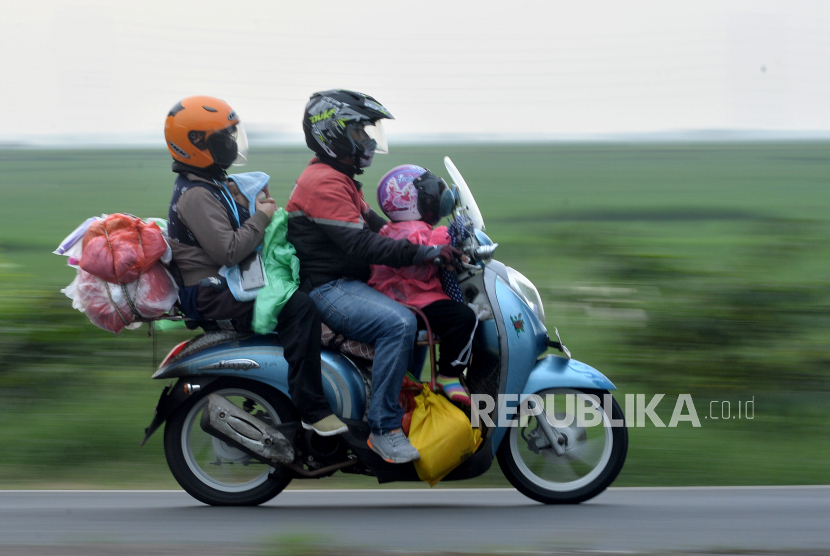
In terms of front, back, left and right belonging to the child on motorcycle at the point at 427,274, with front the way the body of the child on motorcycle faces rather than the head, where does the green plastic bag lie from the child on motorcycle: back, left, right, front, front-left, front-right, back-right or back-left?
back

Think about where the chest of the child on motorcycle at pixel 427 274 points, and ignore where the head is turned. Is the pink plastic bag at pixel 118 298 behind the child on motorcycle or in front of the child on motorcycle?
behind

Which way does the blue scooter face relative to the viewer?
to the viewer's right

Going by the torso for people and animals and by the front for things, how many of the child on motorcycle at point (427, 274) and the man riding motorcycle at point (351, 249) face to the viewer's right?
2

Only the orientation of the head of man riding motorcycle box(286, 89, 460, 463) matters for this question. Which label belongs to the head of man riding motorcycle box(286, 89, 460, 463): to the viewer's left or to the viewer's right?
to the viewer's right

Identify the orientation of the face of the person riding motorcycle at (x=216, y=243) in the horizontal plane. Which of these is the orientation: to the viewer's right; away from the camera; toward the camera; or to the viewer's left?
to the viewer's right

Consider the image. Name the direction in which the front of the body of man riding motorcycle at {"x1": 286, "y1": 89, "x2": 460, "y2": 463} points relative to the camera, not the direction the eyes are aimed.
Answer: to the viewer's right

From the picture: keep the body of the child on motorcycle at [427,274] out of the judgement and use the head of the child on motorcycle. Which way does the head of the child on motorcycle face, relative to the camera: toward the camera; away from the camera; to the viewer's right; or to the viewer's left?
to the viewer's right

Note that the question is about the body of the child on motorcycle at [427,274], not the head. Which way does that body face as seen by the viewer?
to the viewer's right

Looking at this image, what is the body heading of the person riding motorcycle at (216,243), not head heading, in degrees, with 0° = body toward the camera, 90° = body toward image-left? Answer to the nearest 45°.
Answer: approximately 270°

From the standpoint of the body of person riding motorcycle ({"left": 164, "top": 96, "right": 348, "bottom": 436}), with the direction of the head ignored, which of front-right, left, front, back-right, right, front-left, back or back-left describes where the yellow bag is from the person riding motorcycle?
front
